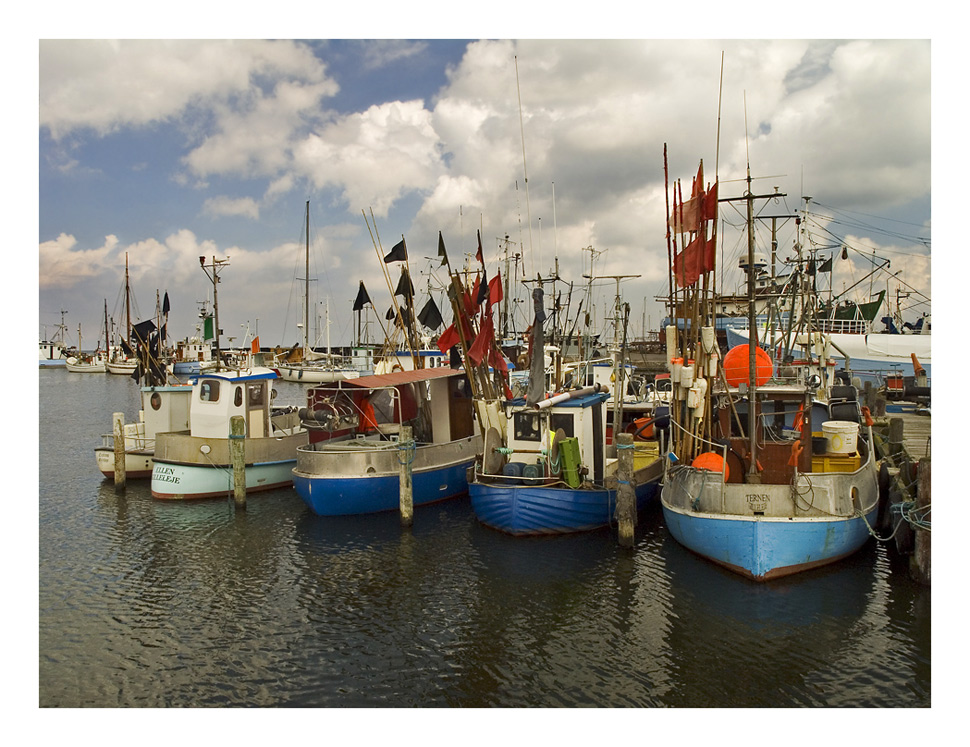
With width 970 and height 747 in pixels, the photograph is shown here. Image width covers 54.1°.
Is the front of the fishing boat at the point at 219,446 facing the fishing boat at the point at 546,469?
no

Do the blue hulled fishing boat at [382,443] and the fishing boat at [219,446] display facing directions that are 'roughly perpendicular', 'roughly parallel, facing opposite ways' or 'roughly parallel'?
roughly parallel

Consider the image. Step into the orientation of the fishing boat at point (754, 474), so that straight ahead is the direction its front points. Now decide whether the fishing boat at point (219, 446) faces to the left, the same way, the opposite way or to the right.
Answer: the same way

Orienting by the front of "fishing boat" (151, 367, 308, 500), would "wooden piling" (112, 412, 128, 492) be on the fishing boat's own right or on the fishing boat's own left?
on the fishing boat's own left

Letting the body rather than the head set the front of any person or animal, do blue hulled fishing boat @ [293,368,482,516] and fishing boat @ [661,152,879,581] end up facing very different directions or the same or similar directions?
same or similar directions

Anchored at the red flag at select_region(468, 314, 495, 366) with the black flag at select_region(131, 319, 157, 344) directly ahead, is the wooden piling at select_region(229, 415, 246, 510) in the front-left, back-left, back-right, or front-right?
front-left

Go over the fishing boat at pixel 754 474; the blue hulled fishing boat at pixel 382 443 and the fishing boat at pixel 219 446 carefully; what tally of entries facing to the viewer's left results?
0

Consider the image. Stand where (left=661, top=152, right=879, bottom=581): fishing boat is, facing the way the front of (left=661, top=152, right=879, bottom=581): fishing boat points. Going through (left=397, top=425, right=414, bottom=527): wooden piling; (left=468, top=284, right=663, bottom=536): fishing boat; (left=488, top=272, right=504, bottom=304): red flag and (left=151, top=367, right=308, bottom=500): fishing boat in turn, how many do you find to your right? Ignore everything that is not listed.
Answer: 0

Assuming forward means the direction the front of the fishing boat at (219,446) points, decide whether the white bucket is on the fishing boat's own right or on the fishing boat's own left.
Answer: on the fishing boat's own right

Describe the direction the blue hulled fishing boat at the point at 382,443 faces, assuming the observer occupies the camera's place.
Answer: facing away from the viewer and to the right of the viewer

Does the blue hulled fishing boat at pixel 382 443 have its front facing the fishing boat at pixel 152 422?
no

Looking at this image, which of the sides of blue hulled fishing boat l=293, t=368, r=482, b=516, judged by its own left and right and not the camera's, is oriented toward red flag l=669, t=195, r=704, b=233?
right

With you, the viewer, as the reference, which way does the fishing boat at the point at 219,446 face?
facing away from the viewer and to the right of the viewer

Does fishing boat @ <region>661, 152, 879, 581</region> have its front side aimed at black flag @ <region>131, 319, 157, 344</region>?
no
